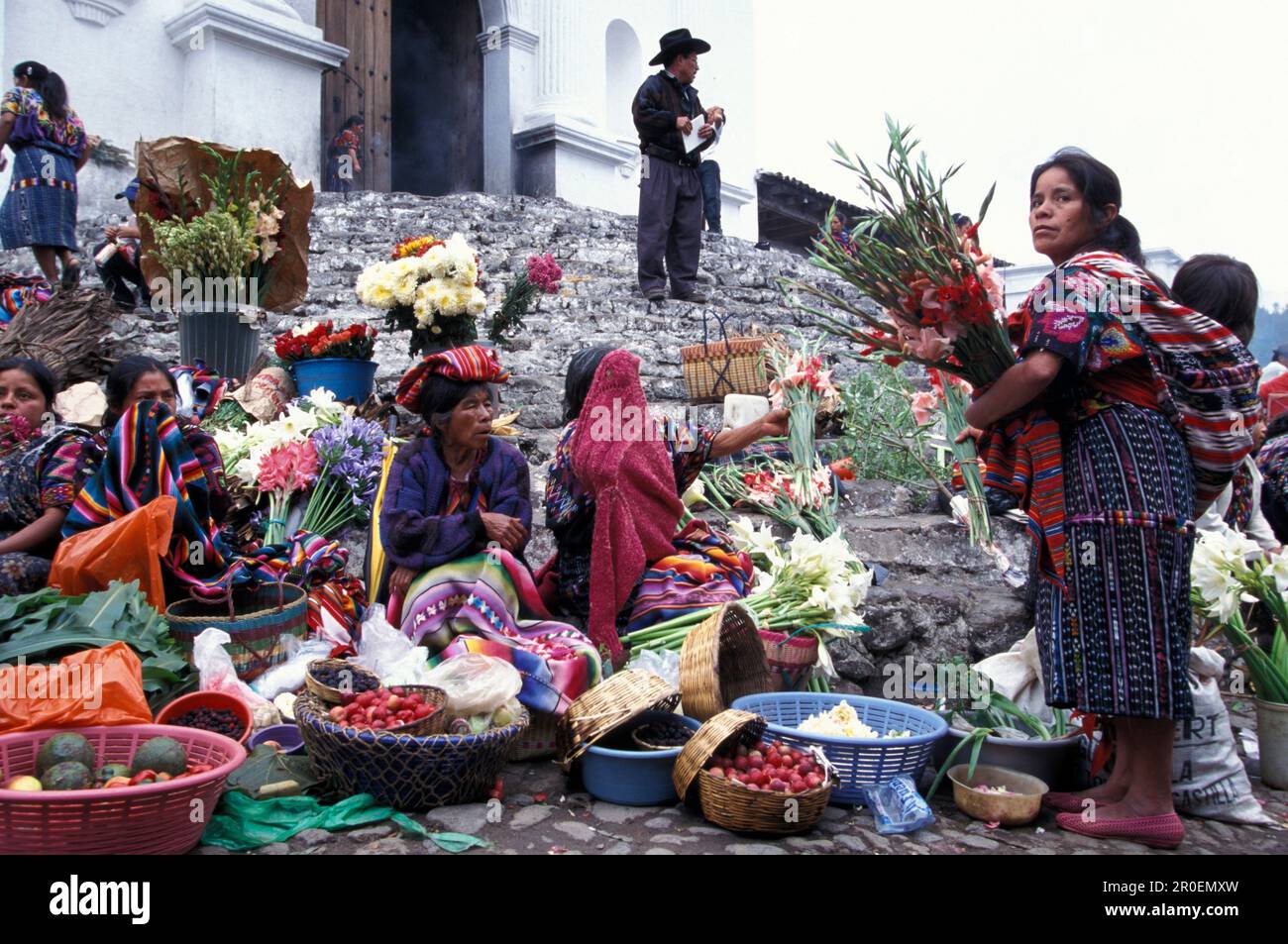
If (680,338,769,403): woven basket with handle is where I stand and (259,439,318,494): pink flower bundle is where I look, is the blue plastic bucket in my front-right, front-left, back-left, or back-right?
front-right

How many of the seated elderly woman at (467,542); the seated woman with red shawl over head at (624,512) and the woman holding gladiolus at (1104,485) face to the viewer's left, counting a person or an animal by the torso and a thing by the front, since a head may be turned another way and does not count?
1

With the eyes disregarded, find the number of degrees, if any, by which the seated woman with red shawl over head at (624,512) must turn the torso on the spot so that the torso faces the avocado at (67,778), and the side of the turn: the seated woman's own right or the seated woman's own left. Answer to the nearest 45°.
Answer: approximately 180°

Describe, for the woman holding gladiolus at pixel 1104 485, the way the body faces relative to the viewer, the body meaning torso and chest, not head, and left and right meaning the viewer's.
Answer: facing to the left of the viewer

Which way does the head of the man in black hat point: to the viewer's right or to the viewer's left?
to the viewer's right

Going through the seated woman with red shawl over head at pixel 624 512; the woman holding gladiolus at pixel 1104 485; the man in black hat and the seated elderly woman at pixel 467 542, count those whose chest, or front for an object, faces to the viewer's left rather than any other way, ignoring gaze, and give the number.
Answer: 1

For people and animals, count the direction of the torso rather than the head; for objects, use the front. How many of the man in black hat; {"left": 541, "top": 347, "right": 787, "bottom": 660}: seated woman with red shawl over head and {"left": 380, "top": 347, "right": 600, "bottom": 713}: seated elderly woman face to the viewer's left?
0

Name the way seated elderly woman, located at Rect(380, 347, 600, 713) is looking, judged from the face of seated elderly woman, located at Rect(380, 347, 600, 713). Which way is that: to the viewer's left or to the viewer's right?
to the viewer's right

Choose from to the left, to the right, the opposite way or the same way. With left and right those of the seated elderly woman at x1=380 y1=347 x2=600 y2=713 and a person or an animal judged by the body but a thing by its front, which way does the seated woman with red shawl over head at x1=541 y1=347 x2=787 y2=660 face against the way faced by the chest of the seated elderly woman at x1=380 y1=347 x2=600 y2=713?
to the left

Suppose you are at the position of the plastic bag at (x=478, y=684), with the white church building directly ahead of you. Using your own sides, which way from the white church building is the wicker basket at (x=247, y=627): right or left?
left

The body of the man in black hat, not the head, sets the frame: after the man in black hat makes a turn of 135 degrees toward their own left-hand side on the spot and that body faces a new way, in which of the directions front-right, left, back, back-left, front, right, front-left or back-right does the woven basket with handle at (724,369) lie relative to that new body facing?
back

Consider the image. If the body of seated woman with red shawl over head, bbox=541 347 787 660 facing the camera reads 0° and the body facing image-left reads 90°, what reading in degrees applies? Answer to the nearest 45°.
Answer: approximately 225°

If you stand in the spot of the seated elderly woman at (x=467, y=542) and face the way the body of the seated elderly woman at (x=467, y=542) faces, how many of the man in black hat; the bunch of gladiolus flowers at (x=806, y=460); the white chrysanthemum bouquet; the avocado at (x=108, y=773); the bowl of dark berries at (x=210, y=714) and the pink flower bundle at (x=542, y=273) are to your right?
2

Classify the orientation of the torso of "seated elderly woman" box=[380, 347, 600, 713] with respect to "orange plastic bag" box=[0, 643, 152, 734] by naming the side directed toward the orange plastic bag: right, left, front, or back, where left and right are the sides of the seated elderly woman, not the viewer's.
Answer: right

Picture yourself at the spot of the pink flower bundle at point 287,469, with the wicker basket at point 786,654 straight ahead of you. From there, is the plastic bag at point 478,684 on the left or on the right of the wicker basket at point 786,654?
right

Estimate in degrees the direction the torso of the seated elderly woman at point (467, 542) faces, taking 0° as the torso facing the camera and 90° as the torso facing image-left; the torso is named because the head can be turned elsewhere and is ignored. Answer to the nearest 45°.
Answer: approximately 315°

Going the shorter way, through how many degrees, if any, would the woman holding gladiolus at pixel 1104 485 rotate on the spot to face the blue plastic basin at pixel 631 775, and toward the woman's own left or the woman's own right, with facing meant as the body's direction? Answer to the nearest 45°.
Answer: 0° — they already face it

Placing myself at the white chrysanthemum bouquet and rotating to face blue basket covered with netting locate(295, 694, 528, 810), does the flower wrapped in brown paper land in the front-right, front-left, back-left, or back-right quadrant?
back-right
